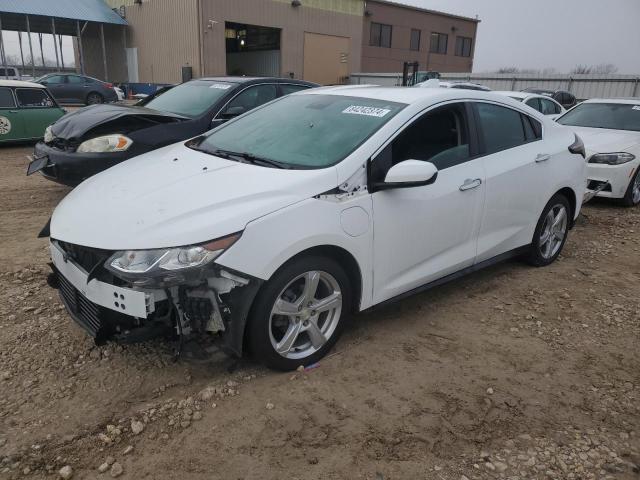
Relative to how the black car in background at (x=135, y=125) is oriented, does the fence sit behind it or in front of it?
behind

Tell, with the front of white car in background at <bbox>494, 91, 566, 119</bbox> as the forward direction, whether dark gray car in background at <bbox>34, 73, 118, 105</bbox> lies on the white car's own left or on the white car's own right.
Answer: on the white car's own right

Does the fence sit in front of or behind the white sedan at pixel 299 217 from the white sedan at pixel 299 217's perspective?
behind

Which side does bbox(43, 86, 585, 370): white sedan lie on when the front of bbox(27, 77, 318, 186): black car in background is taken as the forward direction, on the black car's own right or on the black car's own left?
on the black car's own left

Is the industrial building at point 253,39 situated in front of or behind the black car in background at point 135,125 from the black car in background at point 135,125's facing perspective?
behind

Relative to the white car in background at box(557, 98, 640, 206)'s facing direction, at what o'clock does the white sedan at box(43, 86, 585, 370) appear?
The white sedan is roughly at 11 o'clock from the white car in background.

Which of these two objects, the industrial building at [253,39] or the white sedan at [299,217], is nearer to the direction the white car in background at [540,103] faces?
the white sedan

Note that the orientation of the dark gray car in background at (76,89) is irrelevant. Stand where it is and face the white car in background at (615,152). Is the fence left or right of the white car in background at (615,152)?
left

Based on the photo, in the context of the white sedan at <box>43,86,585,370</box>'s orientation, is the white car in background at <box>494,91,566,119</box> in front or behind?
behind

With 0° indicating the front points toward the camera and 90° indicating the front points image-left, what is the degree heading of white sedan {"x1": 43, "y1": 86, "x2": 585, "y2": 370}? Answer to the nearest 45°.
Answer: approximately 45°

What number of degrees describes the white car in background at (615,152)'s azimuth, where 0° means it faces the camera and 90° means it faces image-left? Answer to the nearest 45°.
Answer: approximately 45°

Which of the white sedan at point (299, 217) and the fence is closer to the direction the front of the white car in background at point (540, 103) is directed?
the white sedan
